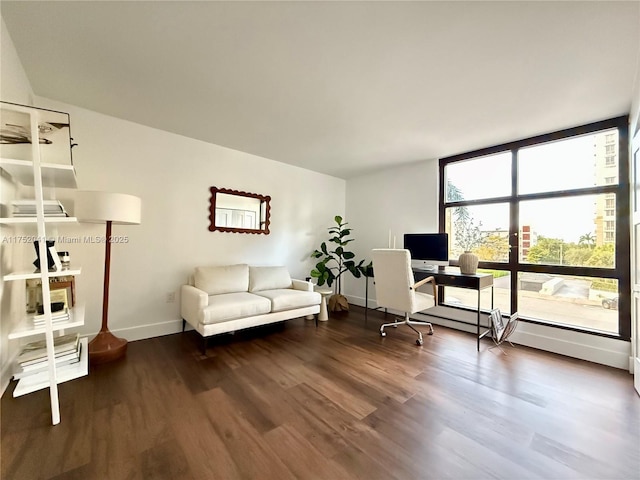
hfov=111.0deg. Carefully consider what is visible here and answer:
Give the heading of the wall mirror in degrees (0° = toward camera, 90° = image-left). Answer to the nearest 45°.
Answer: approximately 315°

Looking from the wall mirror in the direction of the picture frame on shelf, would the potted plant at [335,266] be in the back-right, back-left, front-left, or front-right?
back-left

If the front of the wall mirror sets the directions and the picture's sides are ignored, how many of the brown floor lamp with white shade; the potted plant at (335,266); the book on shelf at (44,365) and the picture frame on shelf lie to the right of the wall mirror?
3

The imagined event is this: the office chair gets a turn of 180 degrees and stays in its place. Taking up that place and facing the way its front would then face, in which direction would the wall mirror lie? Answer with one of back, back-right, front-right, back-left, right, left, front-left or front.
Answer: front-right

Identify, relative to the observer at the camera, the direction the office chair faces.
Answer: facing away from the viewer and to the right of the viewer

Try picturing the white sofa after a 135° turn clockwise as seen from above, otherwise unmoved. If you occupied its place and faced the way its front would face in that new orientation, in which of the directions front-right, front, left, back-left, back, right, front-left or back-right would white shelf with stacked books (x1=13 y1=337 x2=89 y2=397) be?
front-left

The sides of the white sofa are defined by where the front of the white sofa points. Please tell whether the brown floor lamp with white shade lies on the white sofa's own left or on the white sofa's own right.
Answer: on the white sofa's own right

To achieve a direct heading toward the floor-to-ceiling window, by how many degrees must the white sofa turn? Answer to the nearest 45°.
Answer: approximately 45° to its left

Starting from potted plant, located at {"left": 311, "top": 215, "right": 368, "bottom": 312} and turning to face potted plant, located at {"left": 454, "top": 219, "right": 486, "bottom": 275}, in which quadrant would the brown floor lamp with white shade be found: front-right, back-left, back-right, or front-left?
back-right

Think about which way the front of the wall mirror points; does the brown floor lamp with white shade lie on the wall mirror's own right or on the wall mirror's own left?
on the wall mirror's own right
